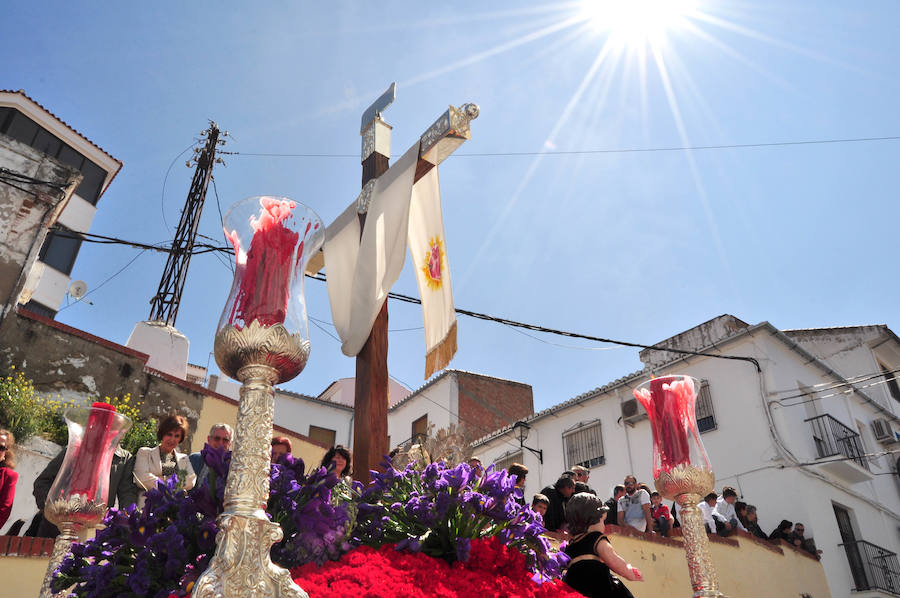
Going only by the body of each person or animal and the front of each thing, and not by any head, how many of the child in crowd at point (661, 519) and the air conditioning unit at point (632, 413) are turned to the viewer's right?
0

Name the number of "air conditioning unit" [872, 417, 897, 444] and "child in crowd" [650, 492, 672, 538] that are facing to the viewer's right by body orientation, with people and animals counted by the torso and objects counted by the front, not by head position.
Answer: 0

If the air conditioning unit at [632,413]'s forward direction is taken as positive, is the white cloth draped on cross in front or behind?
in front

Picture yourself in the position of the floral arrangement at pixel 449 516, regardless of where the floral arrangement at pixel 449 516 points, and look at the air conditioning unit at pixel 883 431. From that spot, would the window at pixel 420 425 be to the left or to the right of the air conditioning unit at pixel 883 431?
left

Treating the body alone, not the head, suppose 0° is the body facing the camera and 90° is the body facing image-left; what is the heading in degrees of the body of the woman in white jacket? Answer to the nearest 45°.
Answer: approximately 315°

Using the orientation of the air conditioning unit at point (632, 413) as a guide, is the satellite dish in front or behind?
in front

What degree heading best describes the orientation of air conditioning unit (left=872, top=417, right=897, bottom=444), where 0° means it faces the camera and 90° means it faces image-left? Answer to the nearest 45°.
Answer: approximately 45°
